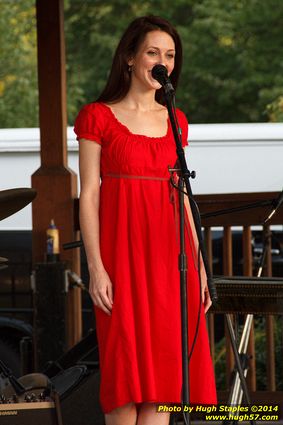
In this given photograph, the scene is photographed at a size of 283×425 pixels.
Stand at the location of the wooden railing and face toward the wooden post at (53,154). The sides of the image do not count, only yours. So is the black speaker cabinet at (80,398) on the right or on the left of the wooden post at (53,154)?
left

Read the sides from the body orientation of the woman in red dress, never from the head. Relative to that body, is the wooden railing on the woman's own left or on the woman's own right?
on the woman's own left

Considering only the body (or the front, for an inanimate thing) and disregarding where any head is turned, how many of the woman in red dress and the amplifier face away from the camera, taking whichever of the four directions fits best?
0

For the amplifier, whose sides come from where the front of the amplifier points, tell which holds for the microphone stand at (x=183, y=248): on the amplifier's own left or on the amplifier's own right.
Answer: on the amplifier's own left

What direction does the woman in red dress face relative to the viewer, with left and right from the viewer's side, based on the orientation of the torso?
facing the viewer and to the right of the viewer

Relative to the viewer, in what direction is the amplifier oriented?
toward the camera

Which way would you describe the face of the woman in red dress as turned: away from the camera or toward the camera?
toward the camera

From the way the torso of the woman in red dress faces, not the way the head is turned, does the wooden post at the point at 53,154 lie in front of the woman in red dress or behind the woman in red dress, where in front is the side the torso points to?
behind

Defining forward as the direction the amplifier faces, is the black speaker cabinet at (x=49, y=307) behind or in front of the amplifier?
behind
